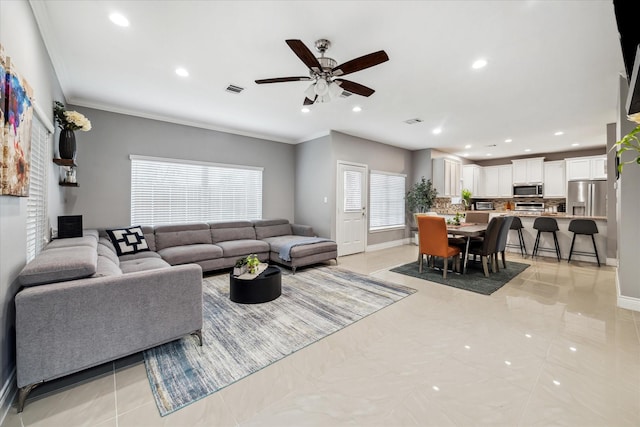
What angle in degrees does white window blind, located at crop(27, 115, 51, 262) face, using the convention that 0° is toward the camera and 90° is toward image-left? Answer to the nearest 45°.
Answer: approximately 270°

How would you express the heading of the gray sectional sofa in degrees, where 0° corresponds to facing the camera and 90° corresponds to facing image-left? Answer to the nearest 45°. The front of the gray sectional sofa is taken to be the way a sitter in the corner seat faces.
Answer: approximately 315°

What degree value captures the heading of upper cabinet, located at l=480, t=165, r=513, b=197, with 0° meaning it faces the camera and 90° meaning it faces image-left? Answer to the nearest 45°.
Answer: approximately 0°

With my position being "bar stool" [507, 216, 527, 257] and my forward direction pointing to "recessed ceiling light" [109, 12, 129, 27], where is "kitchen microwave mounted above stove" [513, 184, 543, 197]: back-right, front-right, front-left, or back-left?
back-right

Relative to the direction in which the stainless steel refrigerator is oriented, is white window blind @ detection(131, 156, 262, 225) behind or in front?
in front

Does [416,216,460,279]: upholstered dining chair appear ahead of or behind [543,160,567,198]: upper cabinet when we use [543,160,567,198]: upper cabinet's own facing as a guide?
ahead

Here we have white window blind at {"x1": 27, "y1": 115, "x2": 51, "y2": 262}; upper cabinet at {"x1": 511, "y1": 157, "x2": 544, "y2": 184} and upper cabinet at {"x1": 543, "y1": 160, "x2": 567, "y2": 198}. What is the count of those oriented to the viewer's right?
1

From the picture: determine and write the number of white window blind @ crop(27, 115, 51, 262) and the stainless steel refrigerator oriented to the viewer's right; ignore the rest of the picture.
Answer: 1

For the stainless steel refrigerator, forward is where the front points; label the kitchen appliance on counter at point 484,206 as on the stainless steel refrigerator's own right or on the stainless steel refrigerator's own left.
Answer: on the stainless steel refrigerator's own right

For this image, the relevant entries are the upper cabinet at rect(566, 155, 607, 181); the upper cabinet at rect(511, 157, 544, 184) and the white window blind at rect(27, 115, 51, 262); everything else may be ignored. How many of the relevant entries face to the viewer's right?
1

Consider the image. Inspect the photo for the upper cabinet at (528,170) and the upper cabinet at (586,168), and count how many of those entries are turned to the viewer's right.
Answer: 0

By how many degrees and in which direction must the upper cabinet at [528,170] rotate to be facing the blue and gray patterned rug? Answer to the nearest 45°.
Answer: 0° — it already faces it
